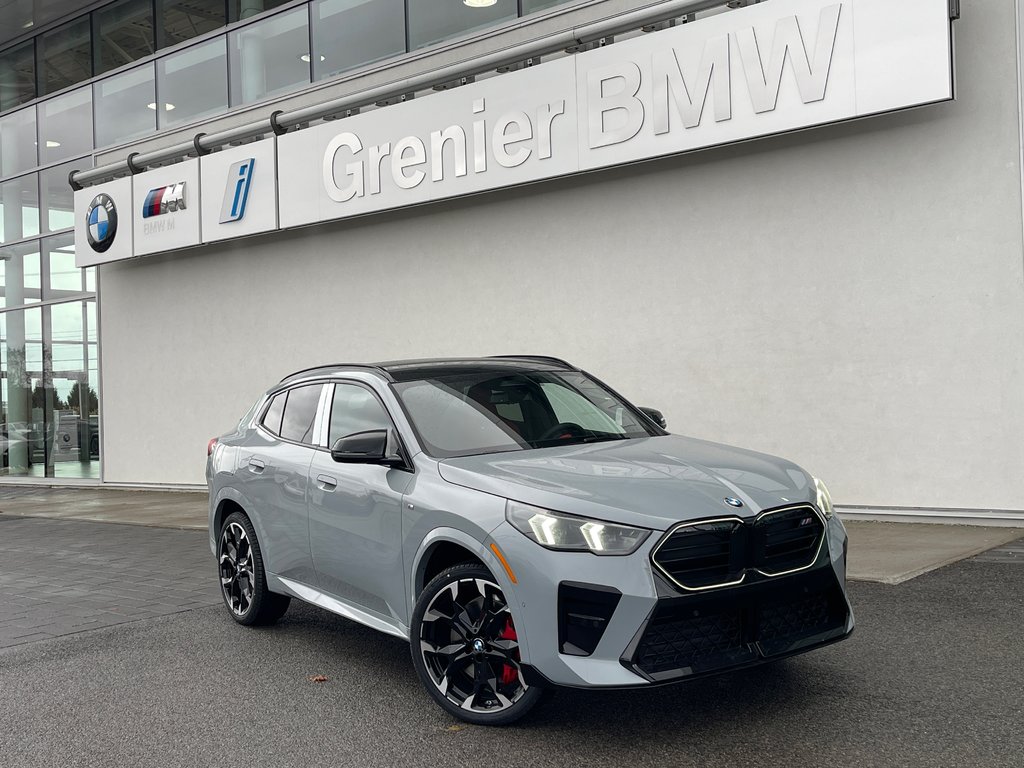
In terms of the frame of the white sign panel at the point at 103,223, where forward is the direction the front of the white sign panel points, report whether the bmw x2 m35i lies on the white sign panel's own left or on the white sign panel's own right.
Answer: on the white sign panel's own left

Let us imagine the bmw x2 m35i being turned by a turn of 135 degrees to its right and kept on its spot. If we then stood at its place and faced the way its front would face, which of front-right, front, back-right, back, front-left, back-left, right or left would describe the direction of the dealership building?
right

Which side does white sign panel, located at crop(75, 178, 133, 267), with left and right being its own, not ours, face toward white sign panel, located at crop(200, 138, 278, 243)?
left

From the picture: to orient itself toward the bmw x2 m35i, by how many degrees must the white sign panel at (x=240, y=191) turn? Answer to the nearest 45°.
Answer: approximately 45° to its left

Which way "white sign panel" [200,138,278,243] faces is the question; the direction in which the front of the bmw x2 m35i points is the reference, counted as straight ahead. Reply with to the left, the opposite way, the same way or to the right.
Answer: to the right

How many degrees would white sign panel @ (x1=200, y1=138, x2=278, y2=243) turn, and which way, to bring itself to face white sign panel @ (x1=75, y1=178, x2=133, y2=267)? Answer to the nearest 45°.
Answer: approximately 90° to its right

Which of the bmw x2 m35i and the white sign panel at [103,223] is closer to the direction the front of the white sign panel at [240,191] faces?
the bmw x2 m35i

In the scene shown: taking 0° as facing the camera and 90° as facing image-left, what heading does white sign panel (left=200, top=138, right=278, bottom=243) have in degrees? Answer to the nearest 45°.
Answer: approximately 45°

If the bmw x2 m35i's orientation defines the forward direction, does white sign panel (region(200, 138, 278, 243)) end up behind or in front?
behind

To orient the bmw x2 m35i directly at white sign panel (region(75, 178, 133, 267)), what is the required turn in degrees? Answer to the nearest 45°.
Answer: approximately 180°
